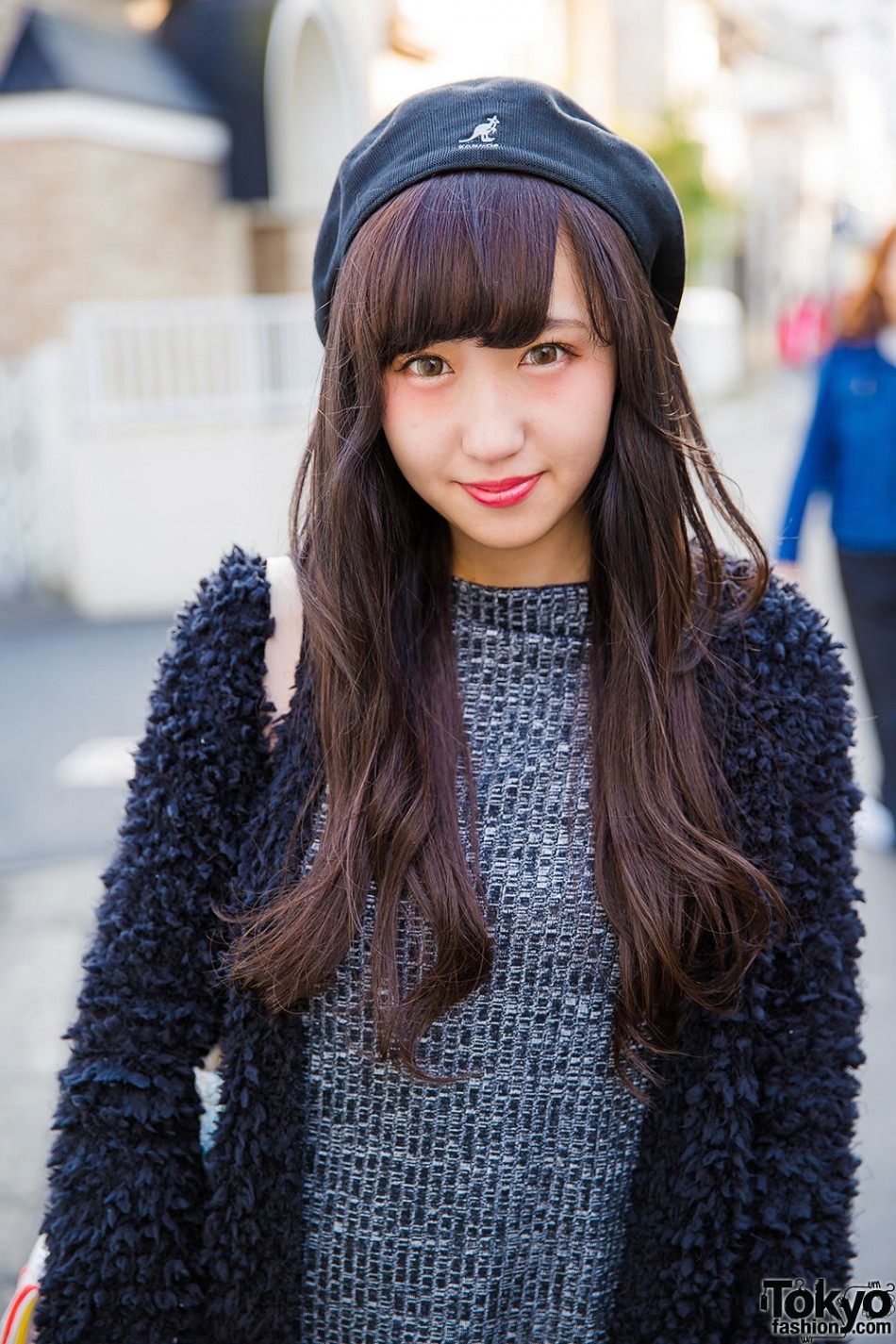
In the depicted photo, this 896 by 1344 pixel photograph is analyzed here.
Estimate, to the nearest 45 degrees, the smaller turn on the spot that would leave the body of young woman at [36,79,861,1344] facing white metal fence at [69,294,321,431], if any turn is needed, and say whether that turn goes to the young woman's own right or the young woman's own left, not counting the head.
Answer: approximately 180°

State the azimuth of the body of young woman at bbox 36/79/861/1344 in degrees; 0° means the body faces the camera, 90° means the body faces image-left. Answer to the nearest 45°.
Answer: approximately 0°

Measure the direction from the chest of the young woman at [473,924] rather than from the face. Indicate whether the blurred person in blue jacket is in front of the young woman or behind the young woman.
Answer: behind

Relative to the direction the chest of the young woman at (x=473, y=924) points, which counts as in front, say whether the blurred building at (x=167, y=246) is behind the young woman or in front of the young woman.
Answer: behind
